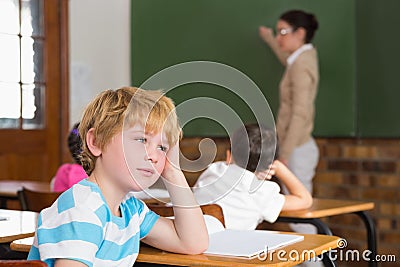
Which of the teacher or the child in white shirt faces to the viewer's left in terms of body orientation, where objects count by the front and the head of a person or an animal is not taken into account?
the teacher

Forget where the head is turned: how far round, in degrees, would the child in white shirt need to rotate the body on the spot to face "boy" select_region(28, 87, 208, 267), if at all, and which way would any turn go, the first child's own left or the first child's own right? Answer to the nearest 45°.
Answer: approximately 180°

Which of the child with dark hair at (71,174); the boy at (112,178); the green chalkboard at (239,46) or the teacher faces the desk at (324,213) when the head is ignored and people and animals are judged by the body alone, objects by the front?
the green chalkboard

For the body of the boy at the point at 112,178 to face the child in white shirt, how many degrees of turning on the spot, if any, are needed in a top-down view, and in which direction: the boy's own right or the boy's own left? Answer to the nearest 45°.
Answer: approximately 90° to the boy's own left

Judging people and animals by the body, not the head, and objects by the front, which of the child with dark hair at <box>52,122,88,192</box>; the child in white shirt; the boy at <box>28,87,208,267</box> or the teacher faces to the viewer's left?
the teacher

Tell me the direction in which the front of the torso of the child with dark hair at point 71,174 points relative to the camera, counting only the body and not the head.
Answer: away from the camera

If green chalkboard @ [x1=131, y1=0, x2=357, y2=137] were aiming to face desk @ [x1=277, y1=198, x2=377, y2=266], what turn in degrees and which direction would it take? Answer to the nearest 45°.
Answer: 0° — it already faces it

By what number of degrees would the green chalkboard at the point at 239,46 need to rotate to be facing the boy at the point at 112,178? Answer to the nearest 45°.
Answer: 0° — it already faces them

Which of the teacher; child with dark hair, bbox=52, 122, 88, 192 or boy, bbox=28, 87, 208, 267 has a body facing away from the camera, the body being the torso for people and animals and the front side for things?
the child with dark hair

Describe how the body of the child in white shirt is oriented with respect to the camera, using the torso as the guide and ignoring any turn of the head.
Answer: away from the camera

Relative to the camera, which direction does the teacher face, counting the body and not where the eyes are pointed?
to the viewer's left

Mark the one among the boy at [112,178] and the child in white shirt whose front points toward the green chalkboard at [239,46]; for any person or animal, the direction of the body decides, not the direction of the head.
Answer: the child in white shirt

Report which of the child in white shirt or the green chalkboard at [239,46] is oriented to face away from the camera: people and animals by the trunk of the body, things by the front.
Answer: the child in white shirt

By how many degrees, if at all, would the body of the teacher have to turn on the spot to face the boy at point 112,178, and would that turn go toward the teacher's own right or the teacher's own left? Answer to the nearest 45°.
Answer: approximately 90° to the teacher's own left

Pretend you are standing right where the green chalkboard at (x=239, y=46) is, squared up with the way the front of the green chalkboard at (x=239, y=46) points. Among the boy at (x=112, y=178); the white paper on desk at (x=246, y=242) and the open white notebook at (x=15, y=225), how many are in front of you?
3

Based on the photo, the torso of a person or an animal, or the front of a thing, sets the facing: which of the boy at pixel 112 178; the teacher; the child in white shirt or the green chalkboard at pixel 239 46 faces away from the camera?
the child in white shirt
